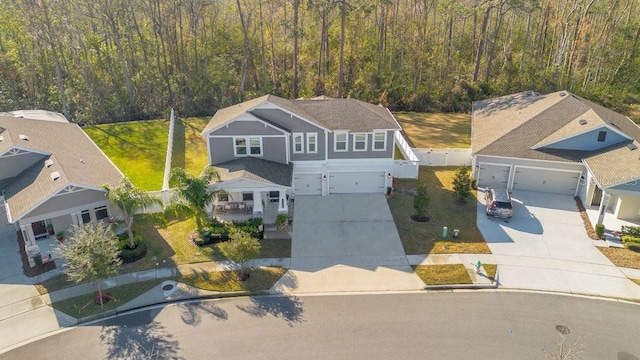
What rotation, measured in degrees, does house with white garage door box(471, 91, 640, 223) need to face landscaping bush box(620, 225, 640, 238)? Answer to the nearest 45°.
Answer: approximately 45° to its left

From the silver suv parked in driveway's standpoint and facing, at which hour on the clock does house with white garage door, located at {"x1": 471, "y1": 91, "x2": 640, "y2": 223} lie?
The house with white garage door is roughly at 1 o'clock from the silver suv parked in driveway.

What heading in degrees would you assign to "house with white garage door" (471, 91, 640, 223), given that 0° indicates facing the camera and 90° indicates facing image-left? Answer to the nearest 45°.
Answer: approximately 0°

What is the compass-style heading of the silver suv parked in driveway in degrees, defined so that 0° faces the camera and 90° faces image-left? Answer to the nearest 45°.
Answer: approximately 180°

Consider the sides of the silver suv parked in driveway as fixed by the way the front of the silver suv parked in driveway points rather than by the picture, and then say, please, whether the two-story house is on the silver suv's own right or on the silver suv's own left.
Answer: on the silver suv's own left

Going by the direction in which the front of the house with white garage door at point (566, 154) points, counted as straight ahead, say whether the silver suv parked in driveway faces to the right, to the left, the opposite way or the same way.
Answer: the opposite way

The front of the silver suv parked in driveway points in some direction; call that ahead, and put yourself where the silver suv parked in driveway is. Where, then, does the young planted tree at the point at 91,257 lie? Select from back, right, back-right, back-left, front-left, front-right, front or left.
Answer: back-left

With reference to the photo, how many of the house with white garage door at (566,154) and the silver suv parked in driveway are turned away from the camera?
1

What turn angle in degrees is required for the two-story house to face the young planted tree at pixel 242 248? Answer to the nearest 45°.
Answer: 0° — it already faces it

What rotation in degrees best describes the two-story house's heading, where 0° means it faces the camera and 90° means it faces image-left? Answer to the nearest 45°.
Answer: approximately 0°

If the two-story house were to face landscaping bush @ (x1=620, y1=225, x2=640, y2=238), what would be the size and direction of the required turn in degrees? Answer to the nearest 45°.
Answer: approximately 90° to its left

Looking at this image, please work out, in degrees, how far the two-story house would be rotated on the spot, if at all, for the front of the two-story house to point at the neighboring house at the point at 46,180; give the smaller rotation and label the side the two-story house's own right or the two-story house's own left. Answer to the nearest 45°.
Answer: approximately 90° to the two-story house's own right

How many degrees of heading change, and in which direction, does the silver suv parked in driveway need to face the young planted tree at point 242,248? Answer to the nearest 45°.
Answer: approximately 135° to its left
